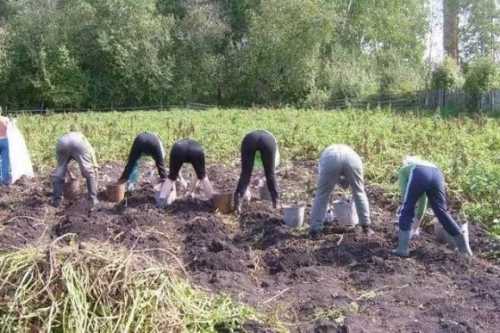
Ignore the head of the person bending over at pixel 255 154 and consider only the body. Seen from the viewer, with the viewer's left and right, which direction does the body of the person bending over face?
facing away from the viewer

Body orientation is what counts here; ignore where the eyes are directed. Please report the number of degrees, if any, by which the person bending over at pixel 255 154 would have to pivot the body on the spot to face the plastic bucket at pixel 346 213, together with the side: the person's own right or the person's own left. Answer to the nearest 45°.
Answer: approximately 135° to the person's own right

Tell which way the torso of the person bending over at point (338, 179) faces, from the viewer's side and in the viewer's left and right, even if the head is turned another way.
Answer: facing away from the viewer

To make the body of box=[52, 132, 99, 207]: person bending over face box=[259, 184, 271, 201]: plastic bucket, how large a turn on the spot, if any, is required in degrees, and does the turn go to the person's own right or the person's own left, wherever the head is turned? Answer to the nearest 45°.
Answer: approximately 90° to the person's own right

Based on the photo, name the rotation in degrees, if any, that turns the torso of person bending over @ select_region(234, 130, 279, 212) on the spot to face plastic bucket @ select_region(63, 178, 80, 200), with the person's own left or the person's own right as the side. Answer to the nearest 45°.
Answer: approximately 90° to the person's own left

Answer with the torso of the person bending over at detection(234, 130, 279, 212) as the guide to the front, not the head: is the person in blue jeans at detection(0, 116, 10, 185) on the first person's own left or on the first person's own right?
on the first person's own left

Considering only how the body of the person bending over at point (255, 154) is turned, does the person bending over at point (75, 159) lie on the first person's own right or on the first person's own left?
on the first person's own left

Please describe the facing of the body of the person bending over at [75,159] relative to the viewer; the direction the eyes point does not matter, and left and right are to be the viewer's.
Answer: facing away from the viewer

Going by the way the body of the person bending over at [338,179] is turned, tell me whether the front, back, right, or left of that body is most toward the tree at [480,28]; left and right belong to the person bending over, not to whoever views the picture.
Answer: front

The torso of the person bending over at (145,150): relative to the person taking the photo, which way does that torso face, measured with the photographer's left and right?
facing away from the viewer

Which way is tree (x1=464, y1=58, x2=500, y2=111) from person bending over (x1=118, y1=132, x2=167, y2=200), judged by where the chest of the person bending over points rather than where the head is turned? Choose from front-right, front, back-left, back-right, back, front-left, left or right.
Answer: front-right

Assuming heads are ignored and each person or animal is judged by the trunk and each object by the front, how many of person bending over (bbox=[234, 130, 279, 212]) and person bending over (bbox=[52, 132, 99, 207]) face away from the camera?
2

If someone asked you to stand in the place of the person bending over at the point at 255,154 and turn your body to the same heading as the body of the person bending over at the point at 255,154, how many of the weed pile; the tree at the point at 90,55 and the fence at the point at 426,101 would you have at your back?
1

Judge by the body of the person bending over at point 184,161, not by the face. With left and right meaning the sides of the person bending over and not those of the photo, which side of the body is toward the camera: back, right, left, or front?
back
